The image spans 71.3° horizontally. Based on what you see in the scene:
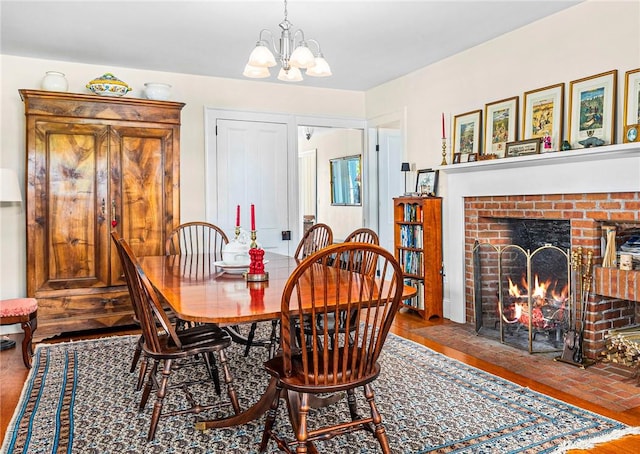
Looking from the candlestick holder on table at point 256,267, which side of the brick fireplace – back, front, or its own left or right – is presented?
front

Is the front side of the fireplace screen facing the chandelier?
yes

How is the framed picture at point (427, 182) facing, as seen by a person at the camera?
facing the viewer and to the left of the viewer

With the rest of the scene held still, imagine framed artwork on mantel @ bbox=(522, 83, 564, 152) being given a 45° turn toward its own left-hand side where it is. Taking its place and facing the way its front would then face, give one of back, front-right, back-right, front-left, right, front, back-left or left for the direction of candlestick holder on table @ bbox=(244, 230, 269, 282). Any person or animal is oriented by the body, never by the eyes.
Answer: front-right

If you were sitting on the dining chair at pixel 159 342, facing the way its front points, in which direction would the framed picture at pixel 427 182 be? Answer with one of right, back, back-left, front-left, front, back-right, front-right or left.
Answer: front

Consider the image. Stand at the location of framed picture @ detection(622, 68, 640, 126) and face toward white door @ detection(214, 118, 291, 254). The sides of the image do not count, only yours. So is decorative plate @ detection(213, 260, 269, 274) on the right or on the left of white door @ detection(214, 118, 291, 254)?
left

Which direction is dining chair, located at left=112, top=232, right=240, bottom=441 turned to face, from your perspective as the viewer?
facing away from the viewer and to the right of the viewer

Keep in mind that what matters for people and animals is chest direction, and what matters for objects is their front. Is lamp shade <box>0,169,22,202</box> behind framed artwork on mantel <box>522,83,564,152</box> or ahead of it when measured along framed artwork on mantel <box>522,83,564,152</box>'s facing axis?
ahead

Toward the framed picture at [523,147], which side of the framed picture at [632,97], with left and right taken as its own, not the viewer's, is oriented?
right

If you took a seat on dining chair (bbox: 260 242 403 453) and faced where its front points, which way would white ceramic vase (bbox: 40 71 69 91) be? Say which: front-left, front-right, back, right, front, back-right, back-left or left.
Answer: front

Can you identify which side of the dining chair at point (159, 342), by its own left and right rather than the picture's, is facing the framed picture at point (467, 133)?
front

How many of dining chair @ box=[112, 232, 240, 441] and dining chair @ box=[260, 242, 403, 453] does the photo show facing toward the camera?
0

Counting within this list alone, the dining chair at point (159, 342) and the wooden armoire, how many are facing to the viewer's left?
0

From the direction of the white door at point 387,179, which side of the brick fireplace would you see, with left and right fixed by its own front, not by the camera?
right

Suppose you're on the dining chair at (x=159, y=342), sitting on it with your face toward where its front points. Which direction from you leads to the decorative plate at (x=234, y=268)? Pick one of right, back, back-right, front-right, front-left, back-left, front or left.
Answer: front
